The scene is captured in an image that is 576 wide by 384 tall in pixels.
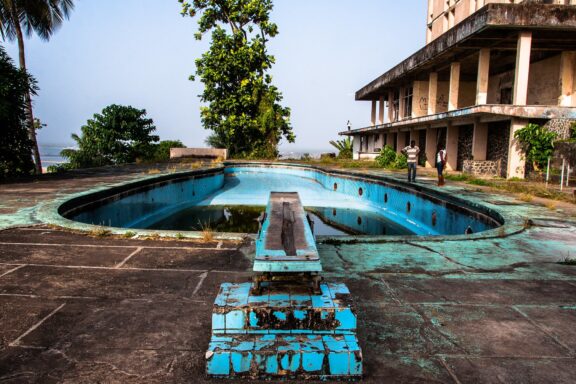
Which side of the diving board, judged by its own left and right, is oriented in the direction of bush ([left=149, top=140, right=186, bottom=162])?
front

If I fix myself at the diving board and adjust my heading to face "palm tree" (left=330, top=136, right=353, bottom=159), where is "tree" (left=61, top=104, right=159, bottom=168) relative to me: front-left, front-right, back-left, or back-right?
front-left

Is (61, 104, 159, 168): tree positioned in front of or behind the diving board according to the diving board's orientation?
in front

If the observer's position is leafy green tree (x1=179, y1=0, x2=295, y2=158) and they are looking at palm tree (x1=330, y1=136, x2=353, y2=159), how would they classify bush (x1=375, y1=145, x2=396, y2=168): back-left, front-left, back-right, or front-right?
front-right

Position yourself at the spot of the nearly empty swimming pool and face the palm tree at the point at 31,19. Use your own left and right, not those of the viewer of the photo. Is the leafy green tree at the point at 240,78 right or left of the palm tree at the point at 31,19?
right

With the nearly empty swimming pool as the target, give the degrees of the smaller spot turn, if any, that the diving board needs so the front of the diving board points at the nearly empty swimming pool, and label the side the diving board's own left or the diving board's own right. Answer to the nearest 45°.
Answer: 0° — it already faces it

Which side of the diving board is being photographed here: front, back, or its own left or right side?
back

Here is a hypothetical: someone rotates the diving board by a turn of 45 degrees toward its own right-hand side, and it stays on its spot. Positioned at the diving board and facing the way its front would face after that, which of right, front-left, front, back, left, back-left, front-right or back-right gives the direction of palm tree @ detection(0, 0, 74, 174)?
left

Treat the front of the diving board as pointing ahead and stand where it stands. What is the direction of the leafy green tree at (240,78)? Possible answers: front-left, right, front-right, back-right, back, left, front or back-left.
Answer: front

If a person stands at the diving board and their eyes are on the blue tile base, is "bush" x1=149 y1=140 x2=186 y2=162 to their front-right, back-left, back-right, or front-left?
back-right
